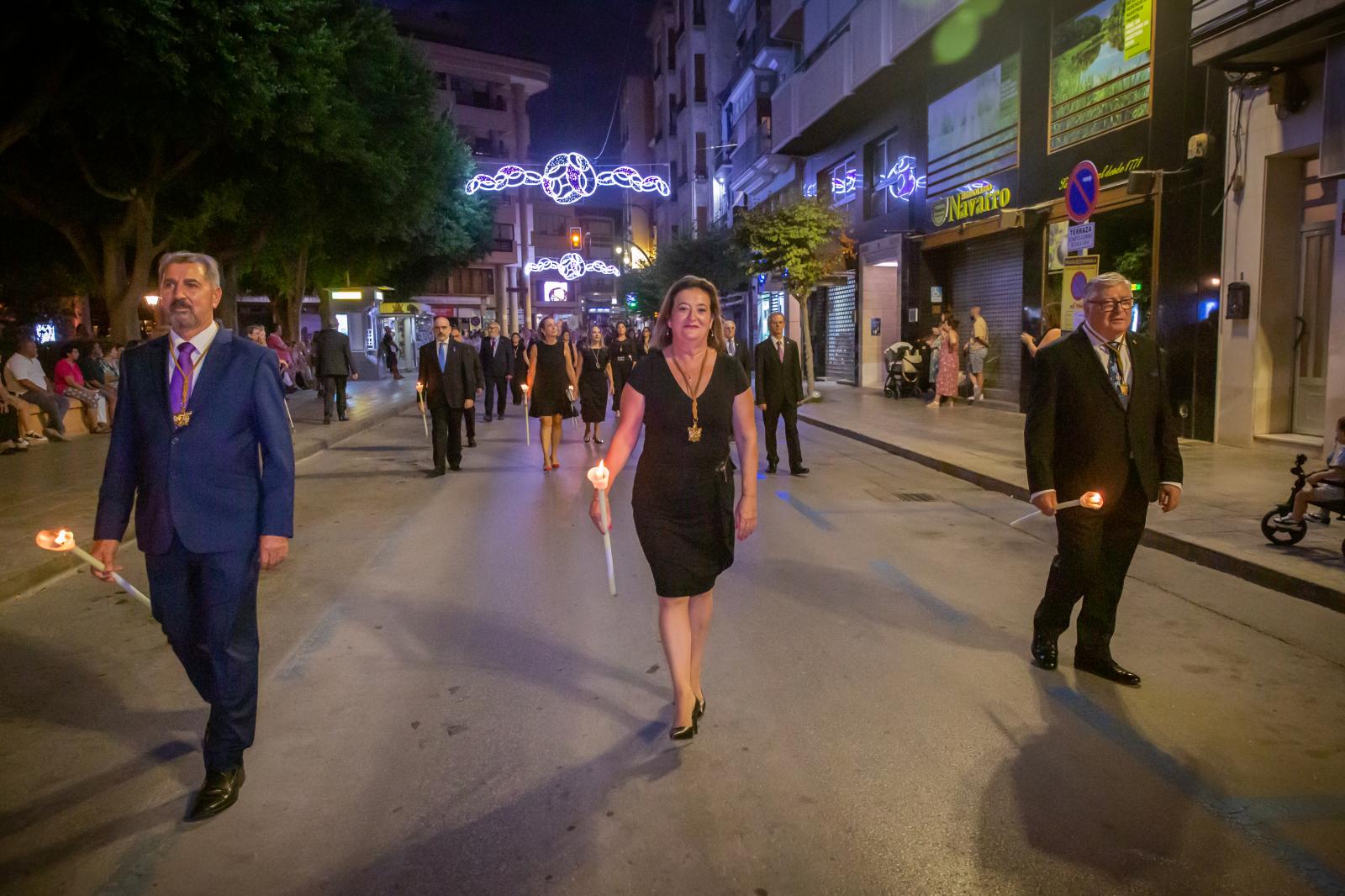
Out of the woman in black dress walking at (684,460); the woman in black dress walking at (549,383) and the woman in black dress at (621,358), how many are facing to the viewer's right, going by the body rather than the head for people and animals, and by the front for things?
0

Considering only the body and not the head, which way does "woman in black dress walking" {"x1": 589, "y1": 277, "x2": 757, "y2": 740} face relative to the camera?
toward the camera

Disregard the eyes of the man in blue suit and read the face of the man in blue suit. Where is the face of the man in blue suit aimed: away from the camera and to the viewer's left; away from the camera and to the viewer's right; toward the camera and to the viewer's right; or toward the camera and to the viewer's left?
toward the camera and to the viewer's left

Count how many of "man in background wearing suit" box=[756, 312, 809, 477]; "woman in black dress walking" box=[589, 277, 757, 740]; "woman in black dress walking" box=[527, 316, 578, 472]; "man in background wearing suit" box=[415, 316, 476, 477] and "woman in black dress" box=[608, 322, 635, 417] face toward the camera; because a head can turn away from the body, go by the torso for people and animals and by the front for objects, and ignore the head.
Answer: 5

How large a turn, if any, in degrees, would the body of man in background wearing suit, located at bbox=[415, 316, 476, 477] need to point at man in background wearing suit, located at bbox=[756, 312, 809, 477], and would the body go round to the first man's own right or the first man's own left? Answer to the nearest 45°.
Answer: approximately 45° to the first man's own left

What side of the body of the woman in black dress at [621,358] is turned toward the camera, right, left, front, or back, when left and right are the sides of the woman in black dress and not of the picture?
front

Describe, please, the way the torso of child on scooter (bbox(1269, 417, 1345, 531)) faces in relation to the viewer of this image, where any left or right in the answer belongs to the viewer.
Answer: facing to the left of the viewer

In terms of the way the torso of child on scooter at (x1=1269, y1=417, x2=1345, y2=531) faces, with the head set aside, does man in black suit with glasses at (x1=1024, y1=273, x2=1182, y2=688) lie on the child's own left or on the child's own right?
on the child's own left

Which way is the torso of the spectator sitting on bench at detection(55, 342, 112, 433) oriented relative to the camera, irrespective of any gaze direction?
to the viewer's right

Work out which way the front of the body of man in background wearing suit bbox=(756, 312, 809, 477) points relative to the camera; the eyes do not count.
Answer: toward the camera

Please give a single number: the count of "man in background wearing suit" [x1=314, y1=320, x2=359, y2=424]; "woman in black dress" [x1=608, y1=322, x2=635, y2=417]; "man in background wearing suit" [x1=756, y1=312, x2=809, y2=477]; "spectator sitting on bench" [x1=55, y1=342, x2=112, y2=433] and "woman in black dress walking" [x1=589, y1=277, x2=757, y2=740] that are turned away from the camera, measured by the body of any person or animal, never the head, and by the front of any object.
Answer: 1

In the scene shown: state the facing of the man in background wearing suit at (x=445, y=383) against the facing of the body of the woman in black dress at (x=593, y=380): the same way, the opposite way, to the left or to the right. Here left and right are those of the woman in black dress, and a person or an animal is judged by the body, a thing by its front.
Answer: the same way

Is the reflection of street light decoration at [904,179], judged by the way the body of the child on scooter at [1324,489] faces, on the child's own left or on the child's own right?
on the child's own right

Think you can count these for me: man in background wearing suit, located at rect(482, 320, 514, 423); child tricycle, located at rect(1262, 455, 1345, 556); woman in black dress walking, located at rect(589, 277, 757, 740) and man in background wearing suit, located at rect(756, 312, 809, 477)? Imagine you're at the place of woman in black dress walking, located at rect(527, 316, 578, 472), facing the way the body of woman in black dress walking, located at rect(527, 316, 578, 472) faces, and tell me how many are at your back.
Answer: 1

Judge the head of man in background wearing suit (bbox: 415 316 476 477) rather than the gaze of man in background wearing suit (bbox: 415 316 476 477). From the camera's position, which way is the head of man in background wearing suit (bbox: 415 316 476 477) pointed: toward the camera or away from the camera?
toward the camera
